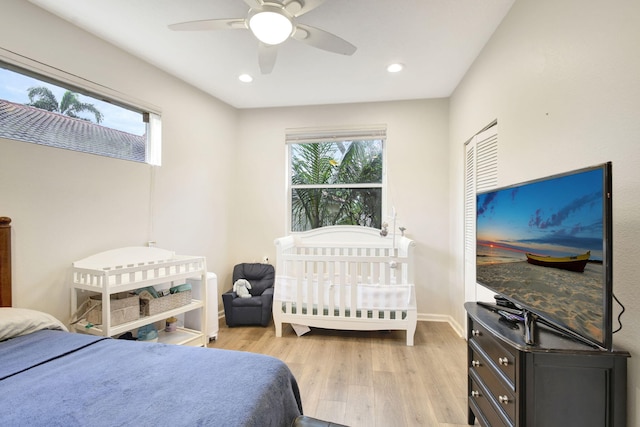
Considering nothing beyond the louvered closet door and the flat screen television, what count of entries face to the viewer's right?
0

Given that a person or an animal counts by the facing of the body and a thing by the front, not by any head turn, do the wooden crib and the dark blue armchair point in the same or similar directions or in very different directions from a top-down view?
same or similar directions

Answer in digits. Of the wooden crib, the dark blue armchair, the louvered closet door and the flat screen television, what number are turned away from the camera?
0

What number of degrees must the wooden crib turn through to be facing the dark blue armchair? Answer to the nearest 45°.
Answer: approximately 90° to its right

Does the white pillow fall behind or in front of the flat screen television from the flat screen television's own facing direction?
in front

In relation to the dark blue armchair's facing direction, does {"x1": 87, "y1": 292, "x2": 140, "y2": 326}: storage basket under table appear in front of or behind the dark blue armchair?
in front

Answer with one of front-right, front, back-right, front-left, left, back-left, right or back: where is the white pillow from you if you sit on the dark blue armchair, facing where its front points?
front

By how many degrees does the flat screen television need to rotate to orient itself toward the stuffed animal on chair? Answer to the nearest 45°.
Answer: approximately 45° to its right

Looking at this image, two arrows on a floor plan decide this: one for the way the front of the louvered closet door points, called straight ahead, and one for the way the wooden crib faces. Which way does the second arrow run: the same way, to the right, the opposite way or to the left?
to the left

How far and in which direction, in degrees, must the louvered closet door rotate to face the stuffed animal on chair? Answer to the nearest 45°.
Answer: approximately 45° to its right

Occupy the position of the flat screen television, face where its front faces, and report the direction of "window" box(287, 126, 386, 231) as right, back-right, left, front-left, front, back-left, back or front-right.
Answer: right

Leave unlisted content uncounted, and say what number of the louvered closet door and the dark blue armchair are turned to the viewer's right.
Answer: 0

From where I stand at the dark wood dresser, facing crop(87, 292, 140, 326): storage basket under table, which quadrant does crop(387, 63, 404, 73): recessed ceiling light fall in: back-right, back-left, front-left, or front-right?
front-right

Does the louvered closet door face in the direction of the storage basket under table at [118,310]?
yes

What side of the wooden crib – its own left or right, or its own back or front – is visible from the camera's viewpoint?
front

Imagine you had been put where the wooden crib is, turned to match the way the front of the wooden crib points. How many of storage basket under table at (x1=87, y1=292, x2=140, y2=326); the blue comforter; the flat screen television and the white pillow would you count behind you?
0

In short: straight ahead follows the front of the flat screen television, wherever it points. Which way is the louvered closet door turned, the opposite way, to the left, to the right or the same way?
the same way

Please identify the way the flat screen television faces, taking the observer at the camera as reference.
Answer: facing the viewer and to the left of the viewer
